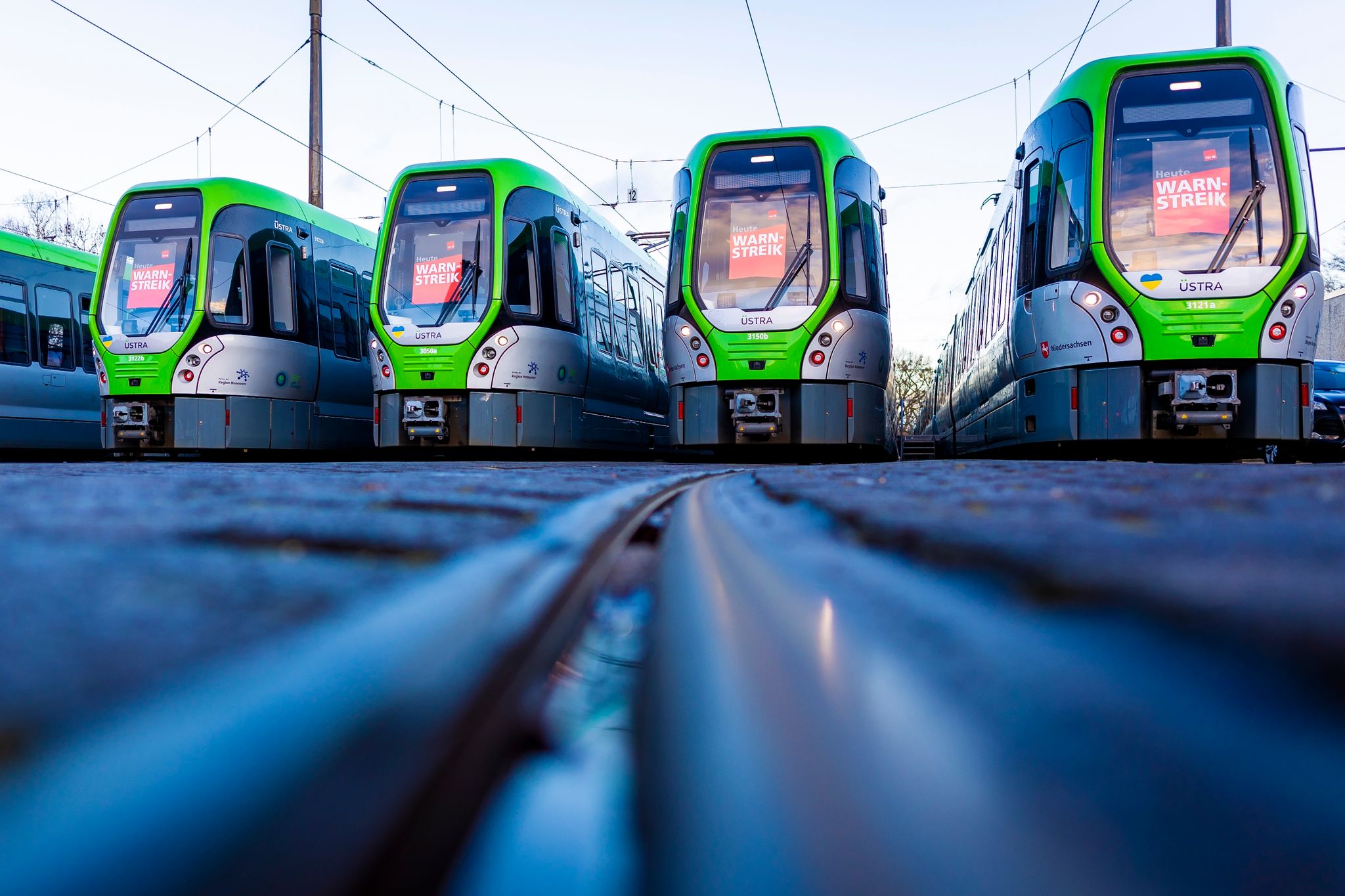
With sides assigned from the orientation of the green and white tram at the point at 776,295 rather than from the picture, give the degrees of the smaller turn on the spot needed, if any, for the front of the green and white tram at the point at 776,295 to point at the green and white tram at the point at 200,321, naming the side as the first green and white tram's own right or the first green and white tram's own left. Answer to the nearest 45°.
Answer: approximately 90° to the first green and white tram's own right

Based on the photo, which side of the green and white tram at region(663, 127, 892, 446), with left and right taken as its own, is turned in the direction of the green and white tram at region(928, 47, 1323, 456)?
left

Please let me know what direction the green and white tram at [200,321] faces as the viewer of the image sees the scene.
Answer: facing the viewer and to the left of the viewer

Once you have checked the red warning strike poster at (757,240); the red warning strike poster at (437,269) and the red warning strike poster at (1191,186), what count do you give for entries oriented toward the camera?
3

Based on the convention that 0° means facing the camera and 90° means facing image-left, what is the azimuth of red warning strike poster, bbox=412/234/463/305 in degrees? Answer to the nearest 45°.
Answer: approximately 0°

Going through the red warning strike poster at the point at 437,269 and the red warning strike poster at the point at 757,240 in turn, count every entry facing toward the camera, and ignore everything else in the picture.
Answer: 2

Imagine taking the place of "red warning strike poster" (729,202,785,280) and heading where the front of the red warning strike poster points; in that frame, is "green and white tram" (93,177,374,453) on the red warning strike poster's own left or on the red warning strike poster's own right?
on the red warning strike poster's own right

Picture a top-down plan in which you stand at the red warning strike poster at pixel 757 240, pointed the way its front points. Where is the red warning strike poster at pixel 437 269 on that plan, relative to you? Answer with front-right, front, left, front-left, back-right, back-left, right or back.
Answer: right

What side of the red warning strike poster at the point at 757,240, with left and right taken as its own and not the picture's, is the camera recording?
front

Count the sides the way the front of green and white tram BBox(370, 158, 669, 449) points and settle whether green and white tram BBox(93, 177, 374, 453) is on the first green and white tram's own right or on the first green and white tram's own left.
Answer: on the first green and white tram's own right

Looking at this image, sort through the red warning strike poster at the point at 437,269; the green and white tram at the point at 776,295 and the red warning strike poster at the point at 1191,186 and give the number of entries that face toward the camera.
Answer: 3

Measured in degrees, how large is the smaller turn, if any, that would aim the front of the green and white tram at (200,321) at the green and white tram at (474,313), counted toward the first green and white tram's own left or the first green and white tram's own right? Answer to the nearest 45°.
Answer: approximately 90° to the first green and white tram's own left
